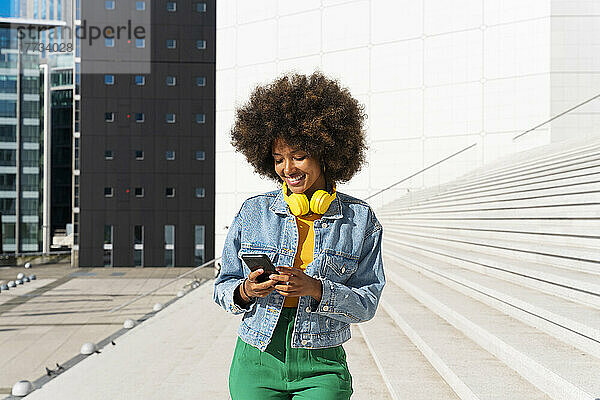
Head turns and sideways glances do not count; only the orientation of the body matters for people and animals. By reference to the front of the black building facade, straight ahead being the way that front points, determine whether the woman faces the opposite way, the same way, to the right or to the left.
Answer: the same way

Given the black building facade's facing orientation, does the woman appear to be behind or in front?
in front

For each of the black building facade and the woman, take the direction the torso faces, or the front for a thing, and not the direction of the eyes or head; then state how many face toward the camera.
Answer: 2

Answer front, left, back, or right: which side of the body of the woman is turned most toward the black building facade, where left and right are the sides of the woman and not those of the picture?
back

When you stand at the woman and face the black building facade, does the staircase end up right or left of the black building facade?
right

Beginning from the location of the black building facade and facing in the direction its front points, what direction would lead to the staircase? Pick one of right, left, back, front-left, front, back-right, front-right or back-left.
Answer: front

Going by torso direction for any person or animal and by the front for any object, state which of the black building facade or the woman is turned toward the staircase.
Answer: the black building facade

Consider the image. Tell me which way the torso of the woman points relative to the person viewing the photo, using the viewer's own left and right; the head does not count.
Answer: facing the viewer
